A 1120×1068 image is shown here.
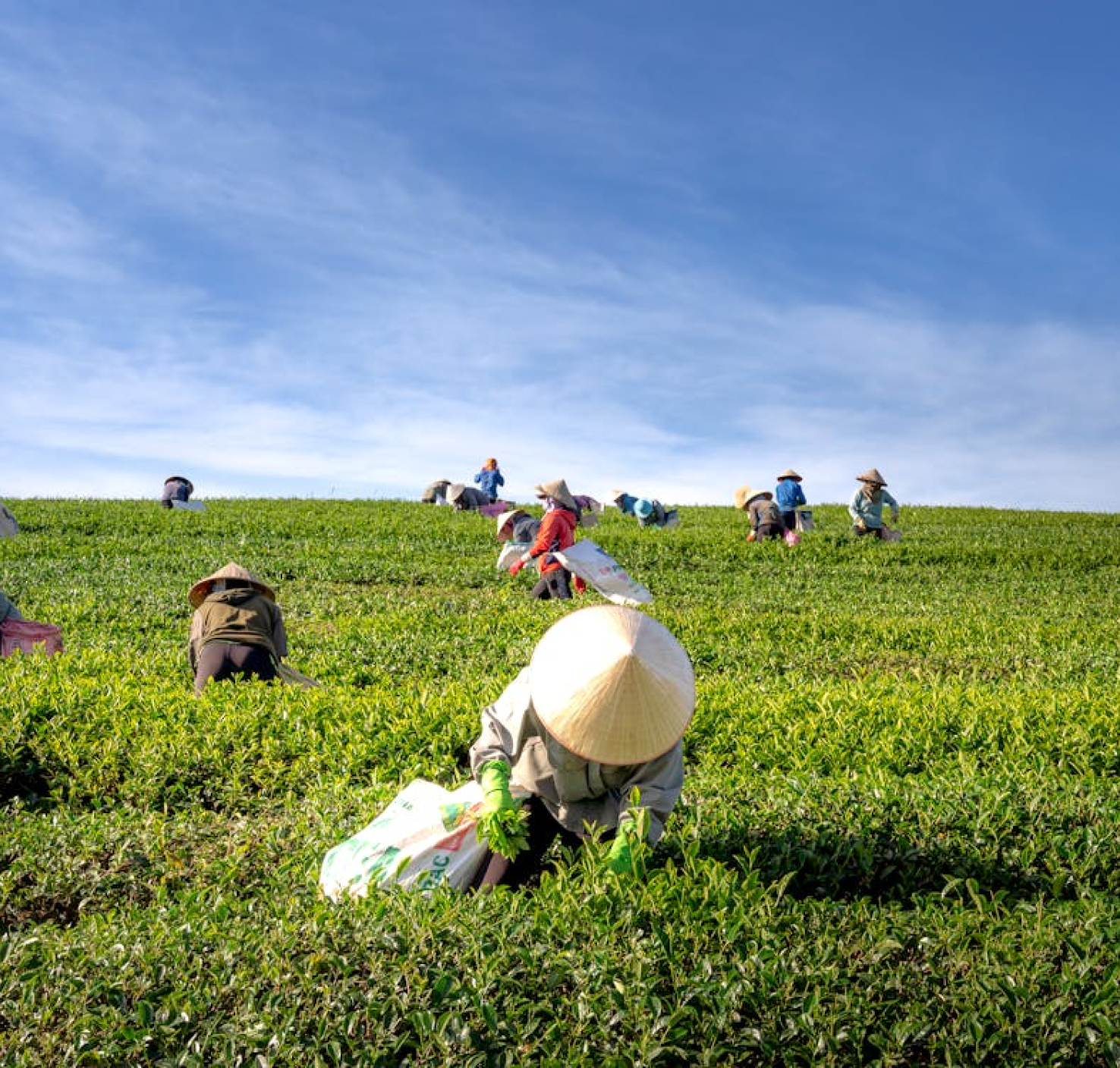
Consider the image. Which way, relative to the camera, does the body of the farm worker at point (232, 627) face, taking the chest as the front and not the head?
away from the camera

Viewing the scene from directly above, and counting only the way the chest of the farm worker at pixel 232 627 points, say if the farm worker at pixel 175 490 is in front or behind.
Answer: in front

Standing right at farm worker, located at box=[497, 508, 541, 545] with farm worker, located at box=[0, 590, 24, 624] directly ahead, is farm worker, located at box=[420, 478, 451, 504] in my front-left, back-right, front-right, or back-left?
back-right

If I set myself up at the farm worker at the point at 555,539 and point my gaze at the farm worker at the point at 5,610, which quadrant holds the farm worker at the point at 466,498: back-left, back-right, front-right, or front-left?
back-right

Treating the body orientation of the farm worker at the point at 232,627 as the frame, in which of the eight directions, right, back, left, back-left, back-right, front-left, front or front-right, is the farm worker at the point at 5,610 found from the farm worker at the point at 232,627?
front-left

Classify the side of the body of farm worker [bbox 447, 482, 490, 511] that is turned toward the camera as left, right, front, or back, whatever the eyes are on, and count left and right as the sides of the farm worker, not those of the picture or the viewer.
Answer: left
